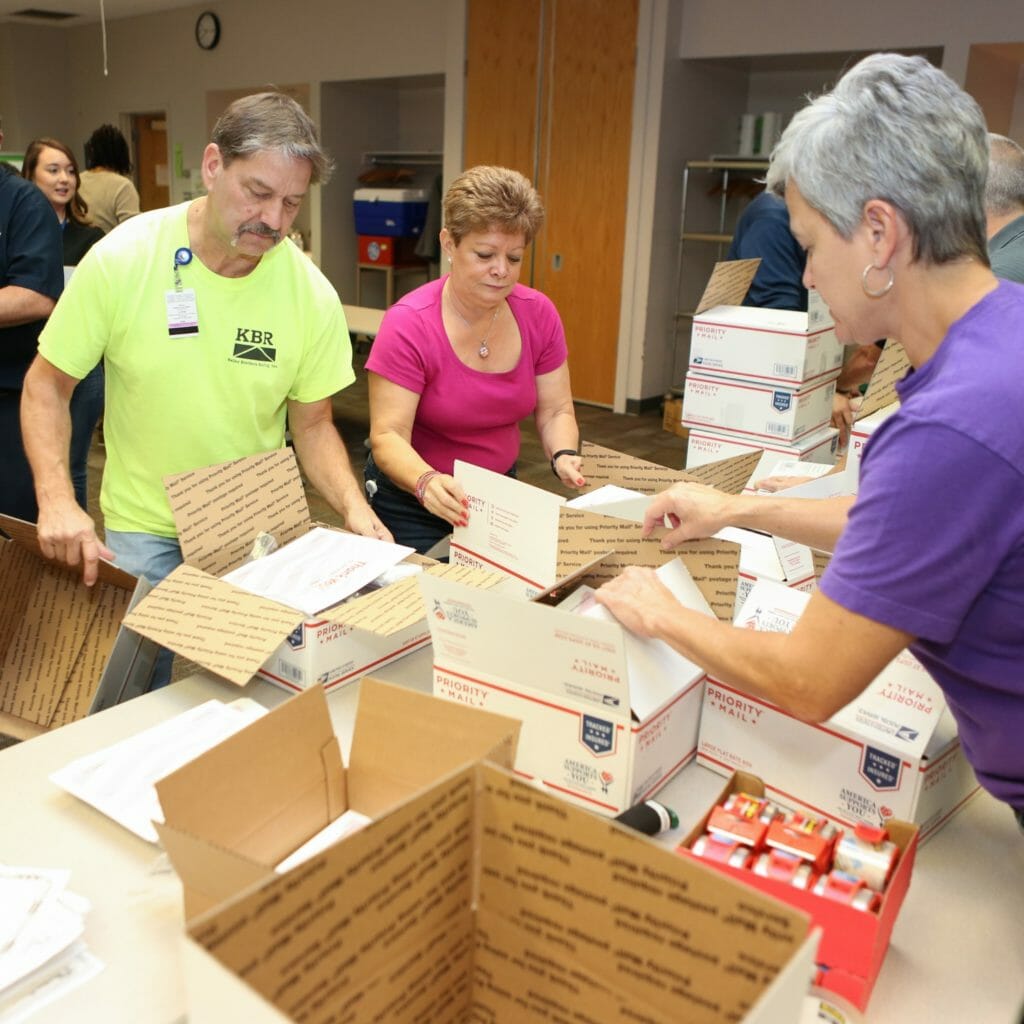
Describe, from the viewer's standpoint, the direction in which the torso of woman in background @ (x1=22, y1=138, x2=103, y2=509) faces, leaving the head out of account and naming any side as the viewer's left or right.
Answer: facing the viewer and to the right of the viewer

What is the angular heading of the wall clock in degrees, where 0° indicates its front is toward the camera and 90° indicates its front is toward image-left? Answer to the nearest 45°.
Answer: approximately 45°

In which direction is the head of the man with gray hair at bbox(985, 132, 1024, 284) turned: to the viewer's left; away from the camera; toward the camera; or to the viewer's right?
away from the camera

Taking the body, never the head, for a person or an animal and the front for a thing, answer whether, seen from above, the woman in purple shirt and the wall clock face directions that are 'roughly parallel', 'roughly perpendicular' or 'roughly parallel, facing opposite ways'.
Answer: roughly perpendicular

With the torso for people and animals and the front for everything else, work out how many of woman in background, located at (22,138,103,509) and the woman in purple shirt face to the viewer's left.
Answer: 1

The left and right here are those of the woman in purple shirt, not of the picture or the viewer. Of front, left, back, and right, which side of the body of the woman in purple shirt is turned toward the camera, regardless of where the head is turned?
left

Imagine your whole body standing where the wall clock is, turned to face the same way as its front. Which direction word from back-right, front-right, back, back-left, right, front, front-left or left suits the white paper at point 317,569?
front-left

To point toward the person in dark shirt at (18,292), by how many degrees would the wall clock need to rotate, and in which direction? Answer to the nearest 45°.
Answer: approximately 45° to its left

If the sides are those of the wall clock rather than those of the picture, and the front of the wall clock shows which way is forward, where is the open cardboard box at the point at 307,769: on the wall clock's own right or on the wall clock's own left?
on the wall clock's own left

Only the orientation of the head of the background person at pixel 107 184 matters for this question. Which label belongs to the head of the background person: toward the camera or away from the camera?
away from the camera

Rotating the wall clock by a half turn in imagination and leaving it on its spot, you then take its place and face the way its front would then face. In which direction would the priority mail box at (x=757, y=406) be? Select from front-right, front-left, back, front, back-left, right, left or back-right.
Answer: back-right
